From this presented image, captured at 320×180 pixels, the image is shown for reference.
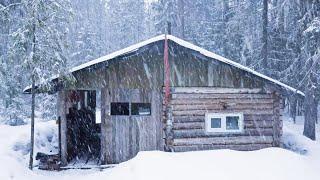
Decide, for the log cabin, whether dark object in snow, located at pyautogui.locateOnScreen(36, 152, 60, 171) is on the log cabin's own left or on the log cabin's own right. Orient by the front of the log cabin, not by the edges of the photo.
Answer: on the log cabin's own right

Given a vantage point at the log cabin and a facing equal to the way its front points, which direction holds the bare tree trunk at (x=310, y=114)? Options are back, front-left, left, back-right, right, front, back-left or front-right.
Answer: back-left

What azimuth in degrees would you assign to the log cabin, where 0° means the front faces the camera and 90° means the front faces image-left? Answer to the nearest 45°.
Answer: approximately 0°

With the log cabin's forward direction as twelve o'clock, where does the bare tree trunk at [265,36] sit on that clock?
The bare tree trunk is roughly at 7 o'clock from the log cabin.

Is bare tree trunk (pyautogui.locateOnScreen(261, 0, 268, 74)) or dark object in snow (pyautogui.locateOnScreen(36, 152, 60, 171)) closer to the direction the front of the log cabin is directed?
the dark object in snow

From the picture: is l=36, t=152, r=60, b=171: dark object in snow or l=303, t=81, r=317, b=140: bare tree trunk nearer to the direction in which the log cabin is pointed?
the dark object in snow

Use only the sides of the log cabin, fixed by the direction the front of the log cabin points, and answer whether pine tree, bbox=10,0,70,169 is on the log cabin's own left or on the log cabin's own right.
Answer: on the log cabin's own right
